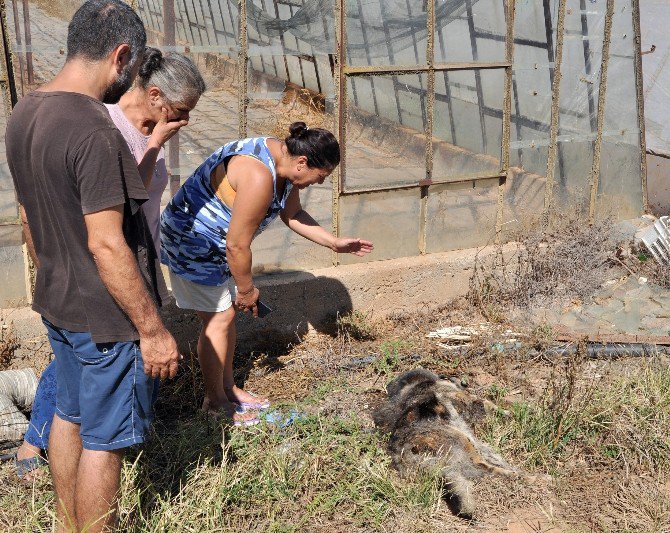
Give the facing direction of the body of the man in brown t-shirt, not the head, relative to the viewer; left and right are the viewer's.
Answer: facing away from the viewer and to the right of the viewer

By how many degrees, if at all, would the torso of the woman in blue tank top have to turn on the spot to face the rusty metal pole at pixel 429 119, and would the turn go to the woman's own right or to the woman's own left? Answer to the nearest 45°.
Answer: approximately 45° to the woman's own left

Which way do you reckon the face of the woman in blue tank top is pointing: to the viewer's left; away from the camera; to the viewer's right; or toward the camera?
to the viewer's right

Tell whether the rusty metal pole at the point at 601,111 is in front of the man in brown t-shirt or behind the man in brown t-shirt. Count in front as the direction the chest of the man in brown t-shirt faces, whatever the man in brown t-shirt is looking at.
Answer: in front

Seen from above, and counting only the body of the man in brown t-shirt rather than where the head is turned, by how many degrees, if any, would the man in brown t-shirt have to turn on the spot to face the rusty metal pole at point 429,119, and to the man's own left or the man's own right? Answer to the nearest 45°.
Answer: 0° — they already face it

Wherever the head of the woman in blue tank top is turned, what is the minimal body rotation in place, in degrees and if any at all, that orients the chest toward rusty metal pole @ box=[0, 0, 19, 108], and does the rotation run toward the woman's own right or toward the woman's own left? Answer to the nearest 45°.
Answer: approximately 135° to the woman's own left

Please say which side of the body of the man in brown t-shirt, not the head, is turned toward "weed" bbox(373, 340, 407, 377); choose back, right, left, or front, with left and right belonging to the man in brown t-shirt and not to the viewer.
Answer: front

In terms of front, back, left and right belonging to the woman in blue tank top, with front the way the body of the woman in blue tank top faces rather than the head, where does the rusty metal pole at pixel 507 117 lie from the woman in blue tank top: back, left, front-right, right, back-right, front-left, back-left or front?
front-left

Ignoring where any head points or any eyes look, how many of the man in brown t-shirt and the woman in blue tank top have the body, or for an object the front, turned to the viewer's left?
0

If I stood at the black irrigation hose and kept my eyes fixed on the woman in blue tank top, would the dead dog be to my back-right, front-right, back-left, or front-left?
front-left

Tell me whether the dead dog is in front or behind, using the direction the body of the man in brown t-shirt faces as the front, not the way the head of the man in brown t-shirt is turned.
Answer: in front

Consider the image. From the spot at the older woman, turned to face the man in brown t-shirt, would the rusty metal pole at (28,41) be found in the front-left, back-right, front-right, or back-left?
back-right

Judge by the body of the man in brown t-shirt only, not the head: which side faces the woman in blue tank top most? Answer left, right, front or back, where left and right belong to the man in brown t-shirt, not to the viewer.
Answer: front

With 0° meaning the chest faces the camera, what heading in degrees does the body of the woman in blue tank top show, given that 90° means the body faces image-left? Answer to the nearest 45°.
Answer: approximately 270°

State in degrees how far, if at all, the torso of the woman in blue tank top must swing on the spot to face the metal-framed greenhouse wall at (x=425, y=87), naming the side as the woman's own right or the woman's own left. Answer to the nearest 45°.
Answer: approximately 45° to the woman's own left

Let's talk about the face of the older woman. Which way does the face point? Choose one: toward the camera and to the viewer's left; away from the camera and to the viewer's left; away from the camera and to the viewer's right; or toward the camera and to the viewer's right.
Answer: toward the camera and to the viewer's right
